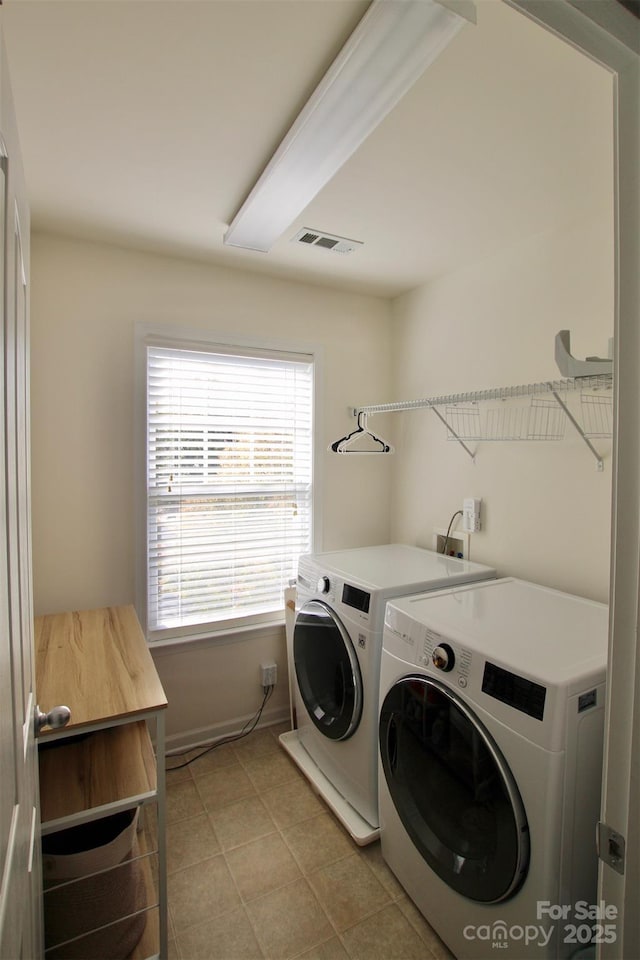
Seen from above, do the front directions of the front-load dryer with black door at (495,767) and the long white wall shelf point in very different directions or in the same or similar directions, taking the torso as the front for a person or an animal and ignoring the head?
same or similar directions

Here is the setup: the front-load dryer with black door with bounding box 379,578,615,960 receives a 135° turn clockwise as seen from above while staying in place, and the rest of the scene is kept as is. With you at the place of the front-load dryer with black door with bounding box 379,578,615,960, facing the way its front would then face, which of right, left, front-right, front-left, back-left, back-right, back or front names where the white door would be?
back-left

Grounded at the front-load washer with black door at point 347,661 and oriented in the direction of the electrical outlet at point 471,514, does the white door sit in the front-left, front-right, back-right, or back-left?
back-right

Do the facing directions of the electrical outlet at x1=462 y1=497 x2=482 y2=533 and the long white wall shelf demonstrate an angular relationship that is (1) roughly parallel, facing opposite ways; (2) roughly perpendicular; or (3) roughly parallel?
roughly parallel

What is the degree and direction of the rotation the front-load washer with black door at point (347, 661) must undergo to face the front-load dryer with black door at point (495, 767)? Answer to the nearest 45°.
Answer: approximately 90° to its left

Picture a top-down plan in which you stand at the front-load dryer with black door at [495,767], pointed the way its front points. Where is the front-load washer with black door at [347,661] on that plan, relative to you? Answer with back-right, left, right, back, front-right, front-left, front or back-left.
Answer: right

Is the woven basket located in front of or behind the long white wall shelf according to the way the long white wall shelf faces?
in front

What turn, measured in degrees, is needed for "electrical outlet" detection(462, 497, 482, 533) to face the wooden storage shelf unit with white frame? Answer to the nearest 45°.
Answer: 0° — it already faces it

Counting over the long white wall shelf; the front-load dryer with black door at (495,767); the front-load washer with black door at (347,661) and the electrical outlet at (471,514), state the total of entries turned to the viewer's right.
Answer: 0

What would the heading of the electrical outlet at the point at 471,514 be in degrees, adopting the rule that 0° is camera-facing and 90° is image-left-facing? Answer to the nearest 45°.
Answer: approximately 45°

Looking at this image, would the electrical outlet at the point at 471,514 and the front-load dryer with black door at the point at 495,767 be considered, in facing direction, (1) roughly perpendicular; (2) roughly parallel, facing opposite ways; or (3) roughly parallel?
roughly parallel

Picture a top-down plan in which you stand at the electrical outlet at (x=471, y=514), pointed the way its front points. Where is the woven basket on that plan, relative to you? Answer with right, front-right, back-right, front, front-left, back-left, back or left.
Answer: front

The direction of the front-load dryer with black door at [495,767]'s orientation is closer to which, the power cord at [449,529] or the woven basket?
the woven basket

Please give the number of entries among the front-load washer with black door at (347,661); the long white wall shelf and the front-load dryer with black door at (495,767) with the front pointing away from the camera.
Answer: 0
